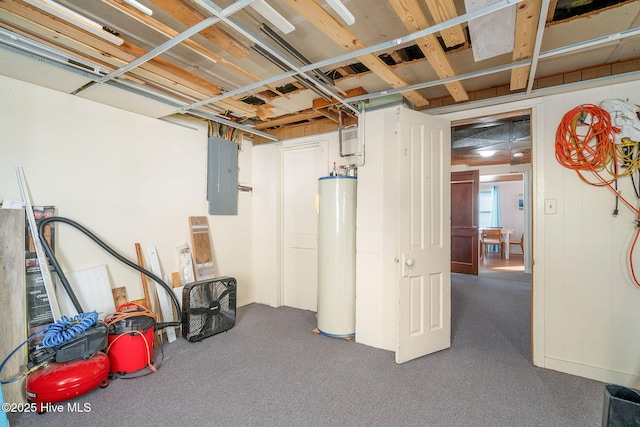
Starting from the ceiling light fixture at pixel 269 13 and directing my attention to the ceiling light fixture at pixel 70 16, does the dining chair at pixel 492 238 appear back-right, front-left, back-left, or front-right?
back-right

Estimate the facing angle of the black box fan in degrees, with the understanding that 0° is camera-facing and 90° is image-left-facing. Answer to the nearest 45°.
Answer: approximately 315°

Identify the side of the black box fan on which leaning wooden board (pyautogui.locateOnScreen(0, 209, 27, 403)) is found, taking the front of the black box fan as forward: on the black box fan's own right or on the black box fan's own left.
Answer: on the black box fan's own right

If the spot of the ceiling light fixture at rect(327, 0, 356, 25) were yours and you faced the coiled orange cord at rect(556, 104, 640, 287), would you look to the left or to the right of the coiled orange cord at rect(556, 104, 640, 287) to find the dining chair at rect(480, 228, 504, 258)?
left

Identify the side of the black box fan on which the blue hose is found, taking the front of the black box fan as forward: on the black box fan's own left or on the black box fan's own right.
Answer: on the black box fan's own right

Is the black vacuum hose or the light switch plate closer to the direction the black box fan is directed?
the light switch plate

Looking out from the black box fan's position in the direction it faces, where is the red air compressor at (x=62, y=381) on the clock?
The red air compressor is roughly at 3 o'clock from the black box fan.

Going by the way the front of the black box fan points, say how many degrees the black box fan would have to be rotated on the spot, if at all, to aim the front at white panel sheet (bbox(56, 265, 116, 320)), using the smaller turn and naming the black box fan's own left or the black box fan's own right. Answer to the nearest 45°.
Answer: approximately 135° to the black box fan's own right

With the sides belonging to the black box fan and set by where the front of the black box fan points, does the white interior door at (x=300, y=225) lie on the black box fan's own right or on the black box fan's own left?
on the black box fan's own left
